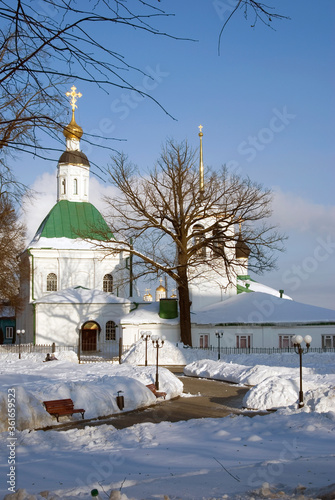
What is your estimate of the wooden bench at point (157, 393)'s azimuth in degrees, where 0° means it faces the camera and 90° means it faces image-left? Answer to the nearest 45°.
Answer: approximately 315°

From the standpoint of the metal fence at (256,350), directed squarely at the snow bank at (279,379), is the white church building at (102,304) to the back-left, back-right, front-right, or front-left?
back-right

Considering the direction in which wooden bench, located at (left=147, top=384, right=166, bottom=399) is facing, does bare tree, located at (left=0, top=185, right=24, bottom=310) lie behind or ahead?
behind

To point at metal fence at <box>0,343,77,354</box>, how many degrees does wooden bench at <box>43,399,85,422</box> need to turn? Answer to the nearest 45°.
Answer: approximately 135° to its left

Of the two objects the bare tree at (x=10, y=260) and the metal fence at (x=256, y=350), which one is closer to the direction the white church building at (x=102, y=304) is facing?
the metal fence

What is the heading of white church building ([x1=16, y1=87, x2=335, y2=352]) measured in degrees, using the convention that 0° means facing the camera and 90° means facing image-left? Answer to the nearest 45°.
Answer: approximately 0°

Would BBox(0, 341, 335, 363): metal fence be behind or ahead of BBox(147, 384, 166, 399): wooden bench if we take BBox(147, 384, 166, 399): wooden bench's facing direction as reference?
behind
